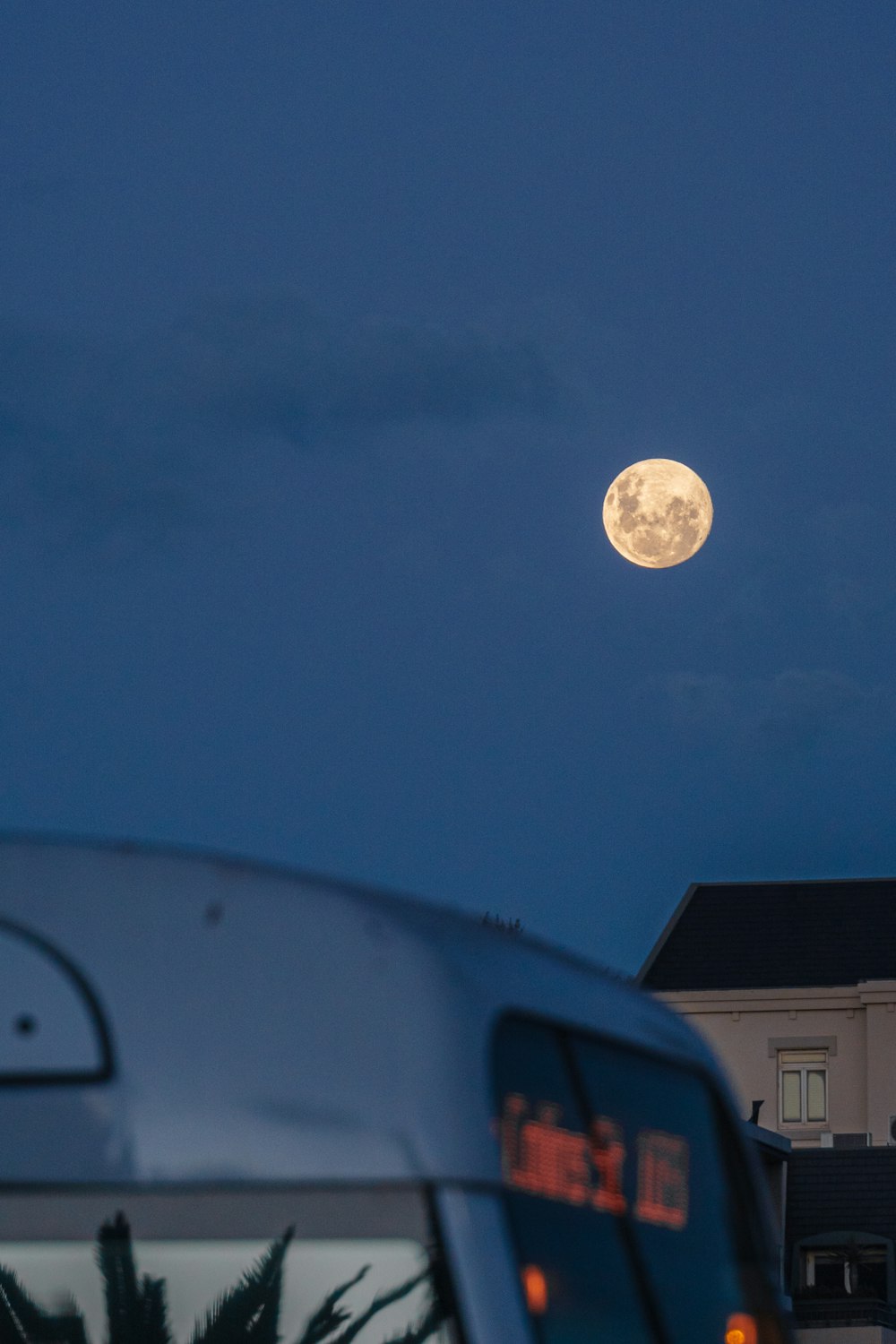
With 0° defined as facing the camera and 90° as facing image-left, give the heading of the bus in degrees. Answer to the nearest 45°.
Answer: approximately 315°
